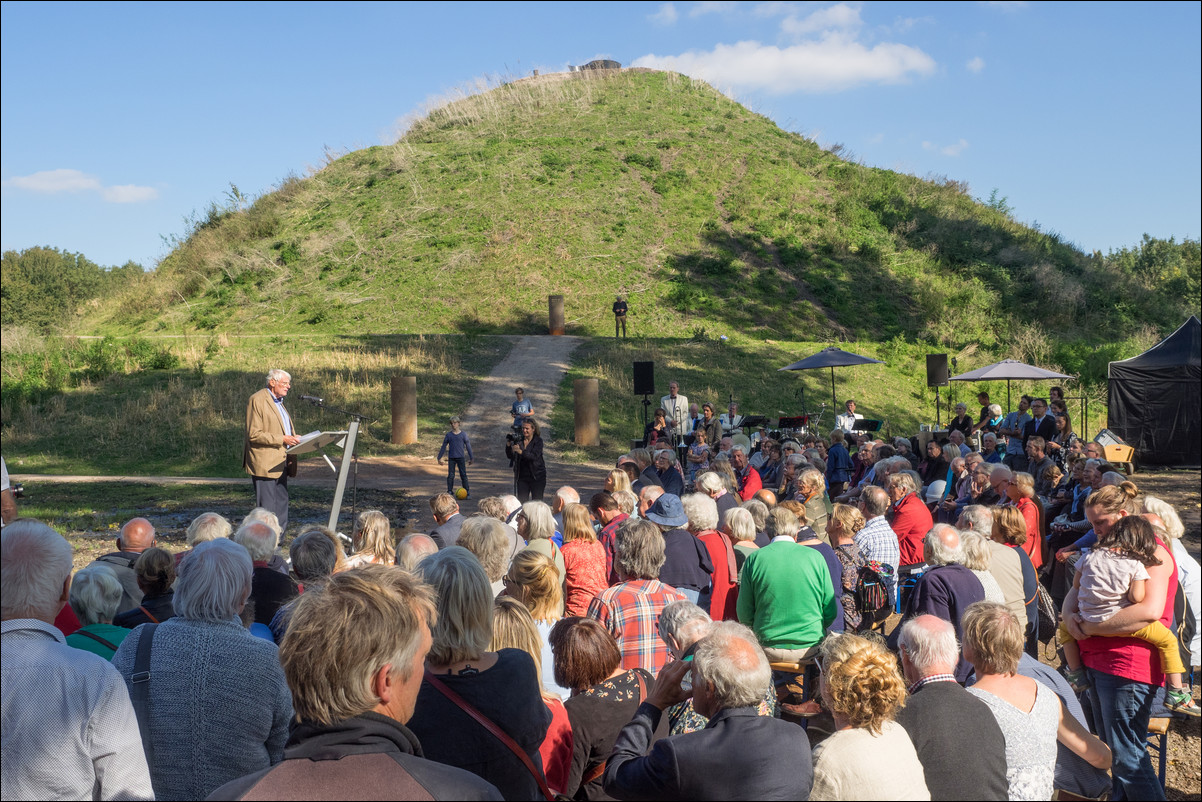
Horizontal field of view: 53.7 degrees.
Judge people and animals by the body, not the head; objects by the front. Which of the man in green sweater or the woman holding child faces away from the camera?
the man in green sweater

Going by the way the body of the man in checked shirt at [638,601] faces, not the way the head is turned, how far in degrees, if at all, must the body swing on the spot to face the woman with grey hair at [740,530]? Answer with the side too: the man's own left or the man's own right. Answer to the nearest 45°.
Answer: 0° — they already face them

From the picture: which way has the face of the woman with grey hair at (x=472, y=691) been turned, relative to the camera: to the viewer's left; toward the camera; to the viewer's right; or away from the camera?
away from the camera

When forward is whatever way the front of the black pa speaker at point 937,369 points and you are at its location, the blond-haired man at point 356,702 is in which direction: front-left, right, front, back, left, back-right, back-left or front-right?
front

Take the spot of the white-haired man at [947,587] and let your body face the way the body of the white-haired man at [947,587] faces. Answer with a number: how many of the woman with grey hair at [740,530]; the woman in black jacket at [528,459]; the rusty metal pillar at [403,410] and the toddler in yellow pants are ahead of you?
3

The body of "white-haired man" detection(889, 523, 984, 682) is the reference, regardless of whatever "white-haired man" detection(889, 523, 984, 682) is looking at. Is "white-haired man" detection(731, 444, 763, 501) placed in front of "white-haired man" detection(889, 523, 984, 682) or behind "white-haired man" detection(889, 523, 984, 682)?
in front

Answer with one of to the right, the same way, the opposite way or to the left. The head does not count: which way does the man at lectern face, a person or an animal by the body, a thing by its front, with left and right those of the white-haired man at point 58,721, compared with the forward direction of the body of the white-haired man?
to the right

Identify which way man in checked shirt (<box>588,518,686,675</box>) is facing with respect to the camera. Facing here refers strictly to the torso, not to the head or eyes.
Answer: away from the camera

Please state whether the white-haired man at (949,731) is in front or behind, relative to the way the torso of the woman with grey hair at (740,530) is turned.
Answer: behind

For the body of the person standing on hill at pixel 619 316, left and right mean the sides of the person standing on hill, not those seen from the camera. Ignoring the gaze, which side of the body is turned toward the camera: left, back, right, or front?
front

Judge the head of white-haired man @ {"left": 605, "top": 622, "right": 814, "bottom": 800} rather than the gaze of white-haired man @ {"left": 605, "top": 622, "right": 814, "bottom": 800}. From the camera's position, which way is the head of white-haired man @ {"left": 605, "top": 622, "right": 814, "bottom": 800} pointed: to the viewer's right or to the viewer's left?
to the viewer's left

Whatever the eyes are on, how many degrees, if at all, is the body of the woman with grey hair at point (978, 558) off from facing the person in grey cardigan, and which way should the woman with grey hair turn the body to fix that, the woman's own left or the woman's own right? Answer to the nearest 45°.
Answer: approximately 90° to the woman's own left

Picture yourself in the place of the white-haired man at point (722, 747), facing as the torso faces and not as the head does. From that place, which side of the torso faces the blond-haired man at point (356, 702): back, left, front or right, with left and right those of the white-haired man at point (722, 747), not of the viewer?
left

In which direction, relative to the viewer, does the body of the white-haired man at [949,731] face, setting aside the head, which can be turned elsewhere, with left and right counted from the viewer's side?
facing away from the viewer and to the left of the viewer

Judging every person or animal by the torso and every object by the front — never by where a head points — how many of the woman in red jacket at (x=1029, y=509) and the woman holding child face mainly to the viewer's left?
2
